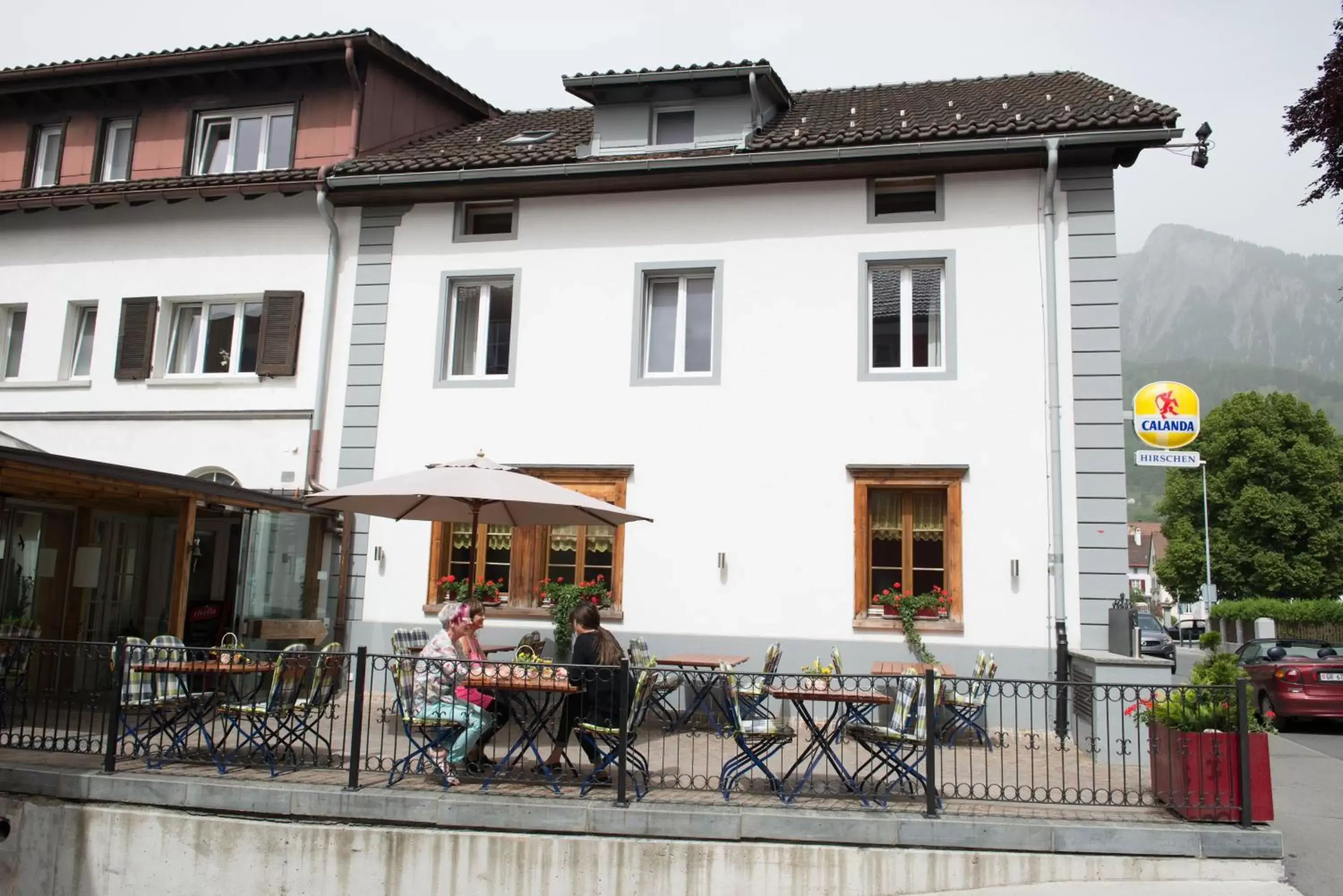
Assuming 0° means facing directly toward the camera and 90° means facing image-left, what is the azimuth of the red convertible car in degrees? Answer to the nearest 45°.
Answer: approximately 135°

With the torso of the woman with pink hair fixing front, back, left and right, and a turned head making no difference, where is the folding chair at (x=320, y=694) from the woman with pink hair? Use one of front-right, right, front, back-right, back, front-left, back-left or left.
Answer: back-left

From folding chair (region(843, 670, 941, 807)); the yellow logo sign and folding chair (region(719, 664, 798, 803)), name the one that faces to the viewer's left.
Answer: folding chair (region(843, 670, 941, 807))

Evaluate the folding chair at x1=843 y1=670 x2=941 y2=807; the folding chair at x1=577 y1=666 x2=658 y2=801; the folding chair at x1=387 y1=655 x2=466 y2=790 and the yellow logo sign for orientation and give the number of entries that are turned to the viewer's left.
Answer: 2

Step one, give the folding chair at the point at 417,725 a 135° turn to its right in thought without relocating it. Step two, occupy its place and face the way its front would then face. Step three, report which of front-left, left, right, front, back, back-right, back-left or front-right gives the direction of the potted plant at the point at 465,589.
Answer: back-right

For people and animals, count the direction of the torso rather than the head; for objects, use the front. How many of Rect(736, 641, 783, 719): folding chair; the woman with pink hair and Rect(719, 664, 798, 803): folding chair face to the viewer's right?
2

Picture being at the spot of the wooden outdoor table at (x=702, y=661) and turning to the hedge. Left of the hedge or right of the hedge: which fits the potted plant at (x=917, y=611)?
right

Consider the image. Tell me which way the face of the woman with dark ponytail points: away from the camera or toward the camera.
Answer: away from the camera

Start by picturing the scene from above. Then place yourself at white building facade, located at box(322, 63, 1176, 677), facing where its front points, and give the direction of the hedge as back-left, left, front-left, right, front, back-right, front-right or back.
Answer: back-left

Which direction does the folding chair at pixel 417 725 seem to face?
to the viewer's right

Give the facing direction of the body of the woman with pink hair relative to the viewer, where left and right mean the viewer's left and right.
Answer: facing to the right of the viewer

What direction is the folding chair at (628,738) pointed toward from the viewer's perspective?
to the viewer's left

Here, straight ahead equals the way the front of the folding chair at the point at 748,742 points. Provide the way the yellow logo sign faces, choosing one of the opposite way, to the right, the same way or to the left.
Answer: to the right
